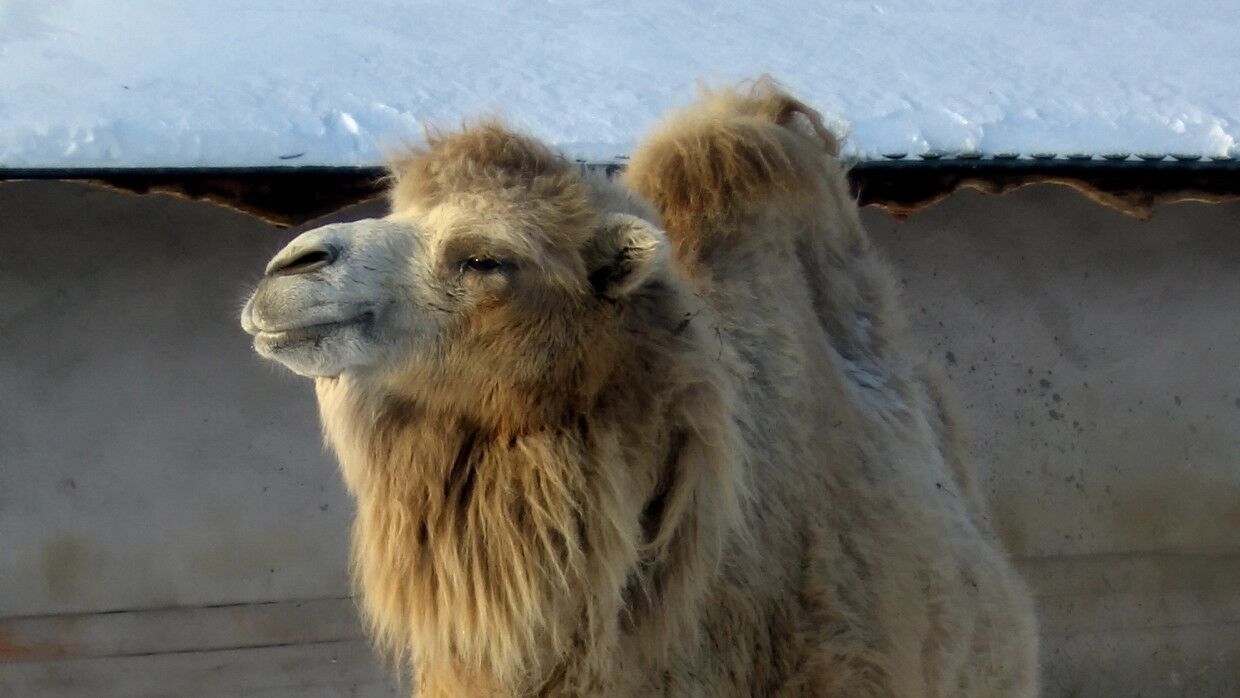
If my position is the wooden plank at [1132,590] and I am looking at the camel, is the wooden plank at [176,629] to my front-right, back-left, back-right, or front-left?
front-right

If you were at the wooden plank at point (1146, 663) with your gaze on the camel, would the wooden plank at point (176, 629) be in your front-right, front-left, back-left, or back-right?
front-right

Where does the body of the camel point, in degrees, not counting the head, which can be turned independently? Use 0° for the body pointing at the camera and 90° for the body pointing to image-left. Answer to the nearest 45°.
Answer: approximately 45°

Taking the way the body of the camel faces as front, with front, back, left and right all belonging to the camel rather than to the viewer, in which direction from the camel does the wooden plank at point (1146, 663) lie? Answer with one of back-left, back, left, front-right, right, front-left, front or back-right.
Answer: back

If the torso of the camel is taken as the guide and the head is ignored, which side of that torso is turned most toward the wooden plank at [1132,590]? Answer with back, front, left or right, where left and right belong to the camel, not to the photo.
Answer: back
